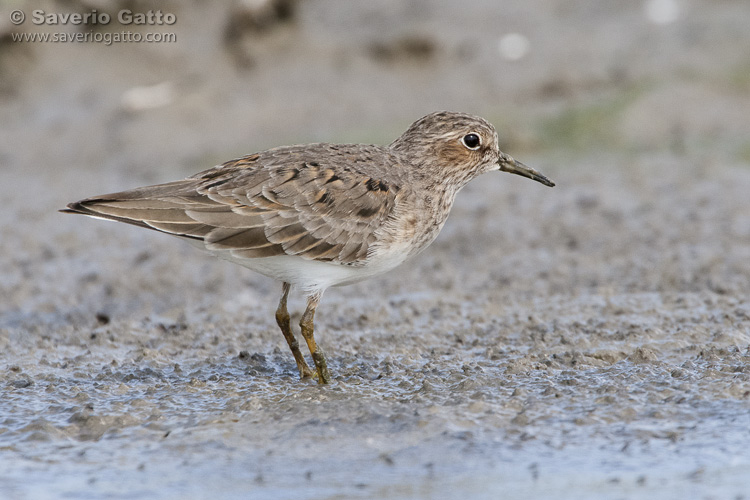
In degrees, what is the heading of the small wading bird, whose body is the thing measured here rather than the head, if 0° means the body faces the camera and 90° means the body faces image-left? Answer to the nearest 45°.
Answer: approximately 270°
